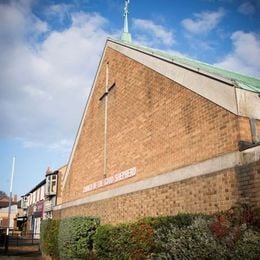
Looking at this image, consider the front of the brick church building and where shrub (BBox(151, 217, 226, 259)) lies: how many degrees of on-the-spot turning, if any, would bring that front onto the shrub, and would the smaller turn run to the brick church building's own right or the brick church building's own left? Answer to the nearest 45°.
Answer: approximately 45° to the brick church building's own left

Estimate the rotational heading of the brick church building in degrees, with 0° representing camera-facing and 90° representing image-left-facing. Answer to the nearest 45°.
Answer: approximately 45°
